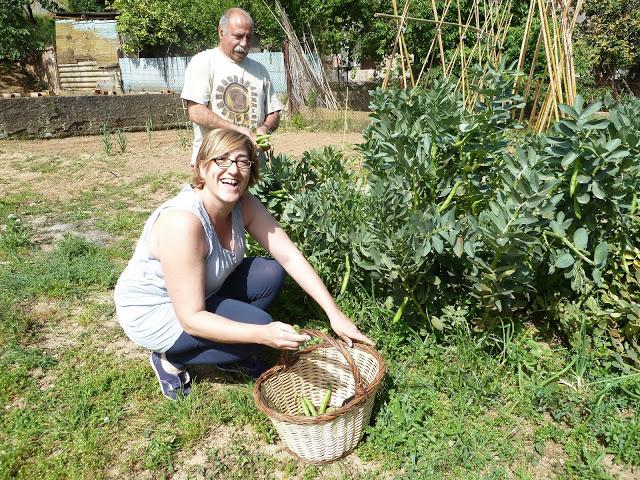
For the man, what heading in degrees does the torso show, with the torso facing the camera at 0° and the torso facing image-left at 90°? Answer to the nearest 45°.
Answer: approximately 315°

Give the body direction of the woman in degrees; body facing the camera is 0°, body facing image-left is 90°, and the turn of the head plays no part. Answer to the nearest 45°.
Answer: approximately 315°

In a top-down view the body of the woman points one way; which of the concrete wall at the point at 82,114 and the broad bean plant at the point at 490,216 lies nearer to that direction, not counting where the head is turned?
the broad bean plant

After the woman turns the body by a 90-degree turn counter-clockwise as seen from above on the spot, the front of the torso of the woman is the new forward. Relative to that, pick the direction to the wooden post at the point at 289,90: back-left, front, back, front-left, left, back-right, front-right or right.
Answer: front-left

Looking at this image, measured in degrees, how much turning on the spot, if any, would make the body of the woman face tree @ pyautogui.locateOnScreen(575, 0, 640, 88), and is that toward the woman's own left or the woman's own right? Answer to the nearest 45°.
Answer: approximately 90° to the woman's own left

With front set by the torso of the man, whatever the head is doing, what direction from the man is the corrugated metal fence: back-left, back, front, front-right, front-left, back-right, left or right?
back-left

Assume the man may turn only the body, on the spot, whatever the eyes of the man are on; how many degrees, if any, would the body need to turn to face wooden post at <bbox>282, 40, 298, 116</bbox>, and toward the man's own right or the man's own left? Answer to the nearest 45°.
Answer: approximately 135° to the man's own left

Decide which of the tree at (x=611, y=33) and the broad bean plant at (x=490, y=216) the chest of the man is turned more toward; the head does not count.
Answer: the broad bean plant
